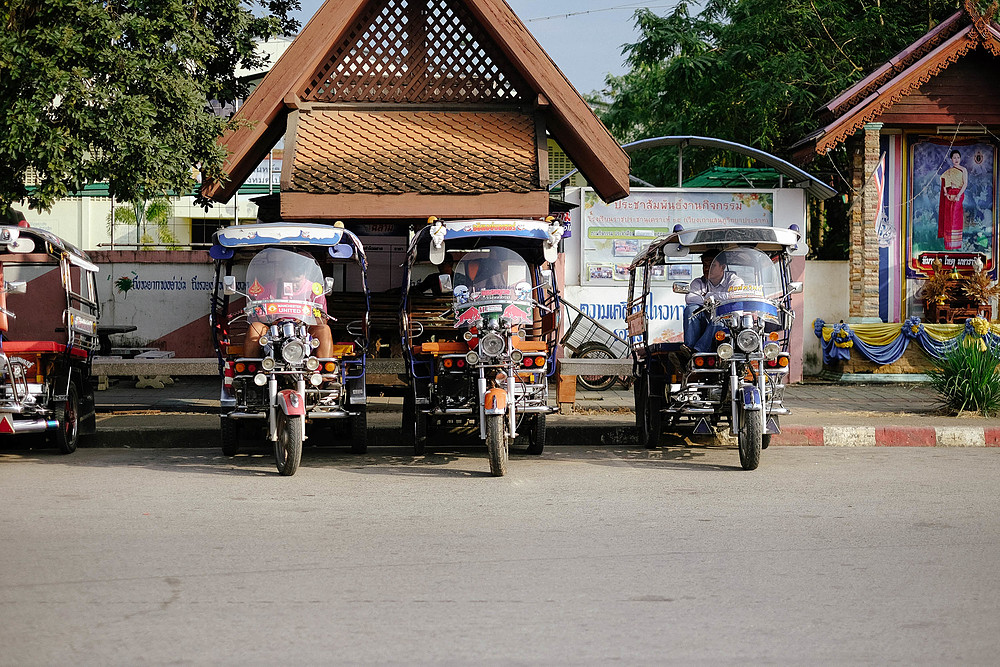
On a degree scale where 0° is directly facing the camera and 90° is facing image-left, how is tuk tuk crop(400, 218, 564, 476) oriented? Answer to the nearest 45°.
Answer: approximately 0°

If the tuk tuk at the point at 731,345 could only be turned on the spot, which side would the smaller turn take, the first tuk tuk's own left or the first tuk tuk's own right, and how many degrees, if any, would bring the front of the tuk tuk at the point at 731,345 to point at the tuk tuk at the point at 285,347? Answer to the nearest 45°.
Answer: approximately 135° to the first tuk tuk's own right

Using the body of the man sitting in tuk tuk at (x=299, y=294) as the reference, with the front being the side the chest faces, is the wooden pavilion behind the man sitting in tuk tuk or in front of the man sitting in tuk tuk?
behind

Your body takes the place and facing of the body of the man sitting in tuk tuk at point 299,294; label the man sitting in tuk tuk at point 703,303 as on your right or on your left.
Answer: on your left

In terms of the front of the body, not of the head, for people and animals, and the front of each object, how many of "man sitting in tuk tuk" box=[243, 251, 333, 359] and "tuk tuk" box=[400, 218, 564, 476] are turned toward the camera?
2

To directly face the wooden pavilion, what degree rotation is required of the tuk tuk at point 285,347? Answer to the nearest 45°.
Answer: approximately 135° to its left

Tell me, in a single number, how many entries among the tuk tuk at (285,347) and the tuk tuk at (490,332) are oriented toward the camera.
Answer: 2

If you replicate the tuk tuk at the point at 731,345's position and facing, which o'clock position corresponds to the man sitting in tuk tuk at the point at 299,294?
The man sitting in tuk tuk is roughly at 4 o'clock from the tuk tuk.

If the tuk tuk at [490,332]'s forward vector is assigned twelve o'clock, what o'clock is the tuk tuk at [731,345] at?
the tuk tuk at [731,345] is roughly at 9 o'clock from the tuk tuk at [490,332].

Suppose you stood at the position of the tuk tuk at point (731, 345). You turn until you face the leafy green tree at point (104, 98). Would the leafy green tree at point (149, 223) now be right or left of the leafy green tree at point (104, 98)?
right

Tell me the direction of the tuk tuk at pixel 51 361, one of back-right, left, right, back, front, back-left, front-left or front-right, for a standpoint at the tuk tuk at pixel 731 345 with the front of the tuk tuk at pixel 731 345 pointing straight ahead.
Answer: back-right

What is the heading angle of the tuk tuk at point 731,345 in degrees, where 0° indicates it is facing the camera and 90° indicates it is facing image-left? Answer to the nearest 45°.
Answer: approximately 315°

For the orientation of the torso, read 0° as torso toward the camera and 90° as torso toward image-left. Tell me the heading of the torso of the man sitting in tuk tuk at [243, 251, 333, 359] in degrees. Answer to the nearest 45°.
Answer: approximately 0°

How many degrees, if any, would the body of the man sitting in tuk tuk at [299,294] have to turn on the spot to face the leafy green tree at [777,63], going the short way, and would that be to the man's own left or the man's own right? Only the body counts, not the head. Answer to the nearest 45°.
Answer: approximately 135° to the man's own left
